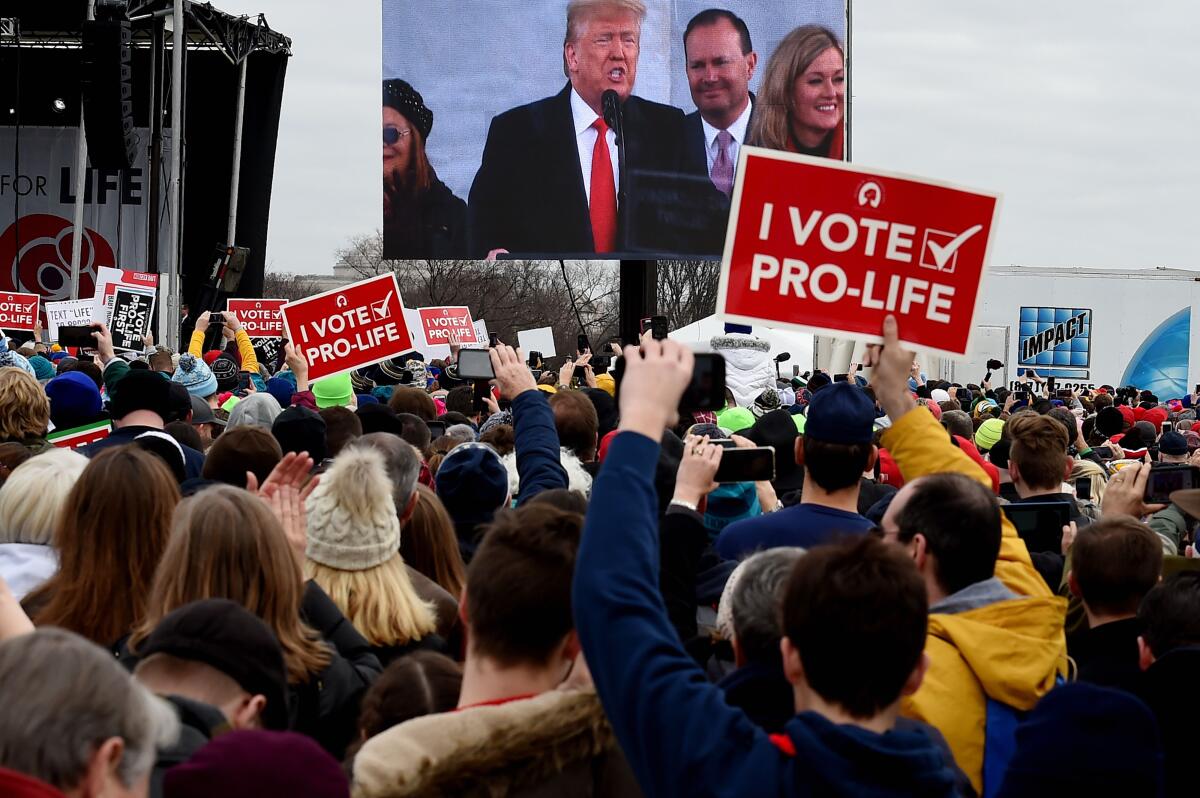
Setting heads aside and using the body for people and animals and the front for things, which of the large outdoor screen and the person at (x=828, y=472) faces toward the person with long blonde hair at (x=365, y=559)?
the large outdoor screen

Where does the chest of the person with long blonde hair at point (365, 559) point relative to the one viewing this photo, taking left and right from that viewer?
facing away from the viewer

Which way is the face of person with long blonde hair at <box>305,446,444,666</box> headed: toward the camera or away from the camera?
away from the camera

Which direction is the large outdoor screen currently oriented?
toward the camera

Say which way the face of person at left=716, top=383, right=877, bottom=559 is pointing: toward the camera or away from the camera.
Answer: away from the camera

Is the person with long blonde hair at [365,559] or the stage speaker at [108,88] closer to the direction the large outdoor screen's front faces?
the person with long blonde hair

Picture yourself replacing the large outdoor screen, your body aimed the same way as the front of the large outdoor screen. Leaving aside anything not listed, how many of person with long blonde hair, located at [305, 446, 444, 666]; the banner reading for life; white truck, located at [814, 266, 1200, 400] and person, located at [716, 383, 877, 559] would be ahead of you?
2

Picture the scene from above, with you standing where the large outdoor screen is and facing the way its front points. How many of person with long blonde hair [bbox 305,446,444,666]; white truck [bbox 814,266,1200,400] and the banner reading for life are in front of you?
1

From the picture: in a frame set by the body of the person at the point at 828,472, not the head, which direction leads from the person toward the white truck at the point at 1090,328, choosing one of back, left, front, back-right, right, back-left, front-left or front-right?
front

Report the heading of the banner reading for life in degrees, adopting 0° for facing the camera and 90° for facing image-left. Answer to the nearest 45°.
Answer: approximately 0°

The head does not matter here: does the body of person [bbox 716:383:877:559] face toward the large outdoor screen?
yes

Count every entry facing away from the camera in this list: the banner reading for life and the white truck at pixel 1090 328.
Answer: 0
